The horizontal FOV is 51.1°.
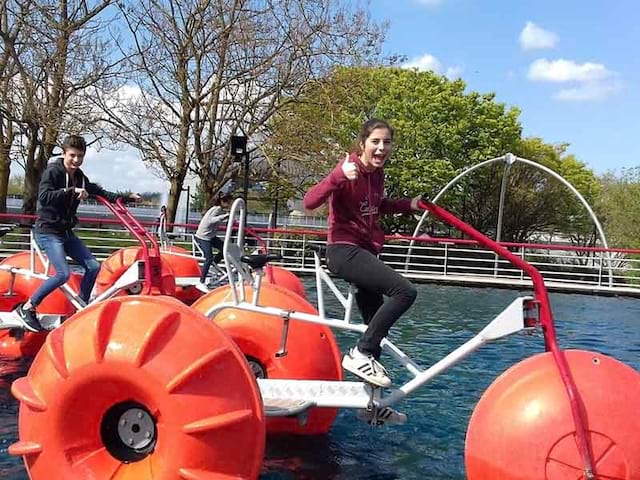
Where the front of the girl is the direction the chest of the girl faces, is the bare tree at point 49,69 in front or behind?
behind

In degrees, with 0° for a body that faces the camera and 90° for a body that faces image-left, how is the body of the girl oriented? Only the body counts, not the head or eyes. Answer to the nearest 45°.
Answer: approximately 315°

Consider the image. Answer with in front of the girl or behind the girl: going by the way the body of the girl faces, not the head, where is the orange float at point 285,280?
behind

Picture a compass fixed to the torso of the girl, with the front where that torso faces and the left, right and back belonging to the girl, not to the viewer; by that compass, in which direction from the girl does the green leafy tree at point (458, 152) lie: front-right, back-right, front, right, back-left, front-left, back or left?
back-left

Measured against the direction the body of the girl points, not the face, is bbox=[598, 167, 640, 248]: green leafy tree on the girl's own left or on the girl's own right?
on the girl's own left
